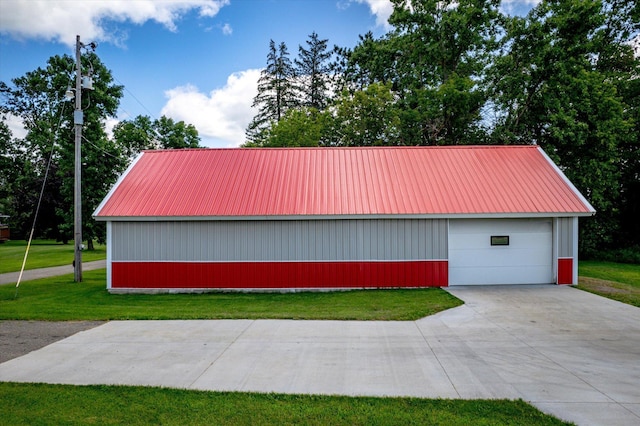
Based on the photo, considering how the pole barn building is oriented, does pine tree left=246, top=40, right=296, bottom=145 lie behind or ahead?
behind

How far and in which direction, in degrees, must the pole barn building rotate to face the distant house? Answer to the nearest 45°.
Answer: approximately 135° to its right

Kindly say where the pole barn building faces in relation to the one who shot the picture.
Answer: facing the viewer

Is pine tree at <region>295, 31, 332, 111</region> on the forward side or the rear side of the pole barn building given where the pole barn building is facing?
on the rear side

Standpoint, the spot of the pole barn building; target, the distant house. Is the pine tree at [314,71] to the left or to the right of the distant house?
right
